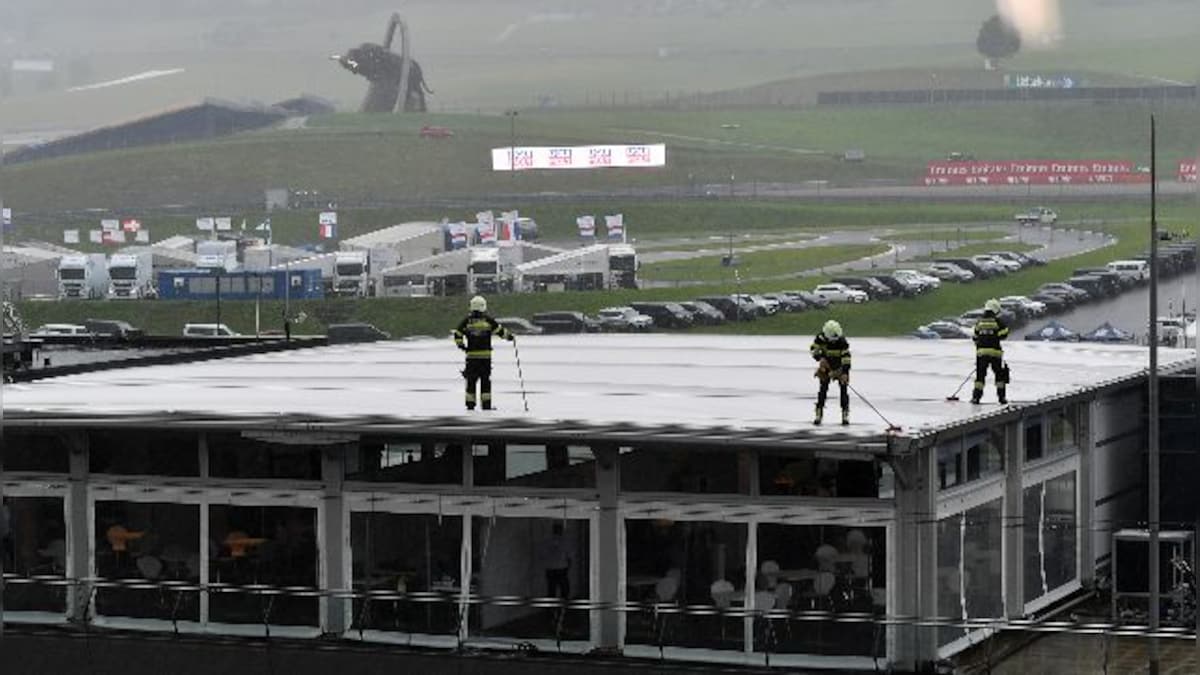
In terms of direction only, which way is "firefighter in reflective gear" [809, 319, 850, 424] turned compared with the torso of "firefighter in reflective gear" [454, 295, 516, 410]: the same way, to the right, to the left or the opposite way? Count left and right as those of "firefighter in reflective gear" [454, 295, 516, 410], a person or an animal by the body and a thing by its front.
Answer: the opposite way

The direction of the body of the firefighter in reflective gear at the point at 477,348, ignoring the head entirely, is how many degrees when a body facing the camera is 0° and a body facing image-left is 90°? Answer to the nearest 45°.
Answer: approximately 180°

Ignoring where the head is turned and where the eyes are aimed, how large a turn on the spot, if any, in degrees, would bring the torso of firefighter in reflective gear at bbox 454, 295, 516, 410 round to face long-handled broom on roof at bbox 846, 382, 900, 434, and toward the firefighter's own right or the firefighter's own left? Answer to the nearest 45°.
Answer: approximately 90° to the firefighter's own right

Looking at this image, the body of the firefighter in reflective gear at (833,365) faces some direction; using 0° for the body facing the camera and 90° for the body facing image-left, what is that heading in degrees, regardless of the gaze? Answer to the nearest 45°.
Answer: approximately 0°
